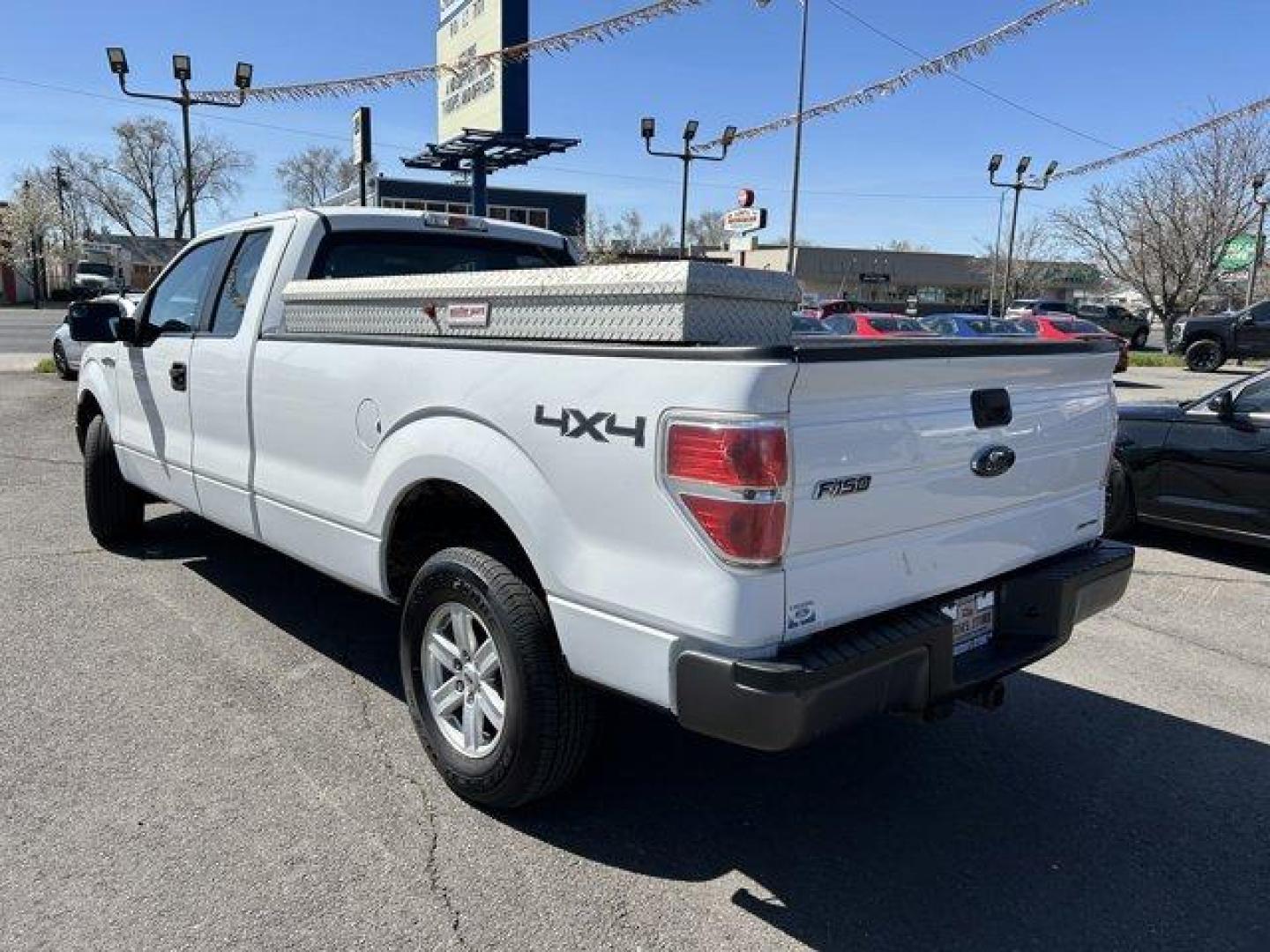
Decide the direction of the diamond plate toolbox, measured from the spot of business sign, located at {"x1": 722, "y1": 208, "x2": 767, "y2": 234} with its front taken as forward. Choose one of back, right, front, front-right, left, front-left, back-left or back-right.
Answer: front-left

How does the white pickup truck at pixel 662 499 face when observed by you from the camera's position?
facing away from the viewer and to the left of the viewer

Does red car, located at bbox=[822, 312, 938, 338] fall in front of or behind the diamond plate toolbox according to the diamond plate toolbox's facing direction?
behind

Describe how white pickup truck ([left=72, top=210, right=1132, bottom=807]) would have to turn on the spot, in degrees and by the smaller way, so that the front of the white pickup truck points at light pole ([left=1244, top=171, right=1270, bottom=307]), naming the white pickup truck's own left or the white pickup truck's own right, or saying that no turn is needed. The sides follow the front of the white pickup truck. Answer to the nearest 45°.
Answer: approximately 90° to the white pickup truck's own right

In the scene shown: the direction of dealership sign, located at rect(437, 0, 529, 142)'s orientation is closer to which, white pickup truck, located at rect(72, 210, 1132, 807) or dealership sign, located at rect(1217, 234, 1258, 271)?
the white pickup truck

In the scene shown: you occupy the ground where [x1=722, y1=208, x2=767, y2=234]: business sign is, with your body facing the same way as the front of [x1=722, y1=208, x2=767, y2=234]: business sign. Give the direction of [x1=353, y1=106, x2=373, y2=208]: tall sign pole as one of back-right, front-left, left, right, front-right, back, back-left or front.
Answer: front-right

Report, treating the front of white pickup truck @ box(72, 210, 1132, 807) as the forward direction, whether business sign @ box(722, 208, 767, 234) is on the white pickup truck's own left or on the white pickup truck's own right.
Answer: on the white pickup truck's own right

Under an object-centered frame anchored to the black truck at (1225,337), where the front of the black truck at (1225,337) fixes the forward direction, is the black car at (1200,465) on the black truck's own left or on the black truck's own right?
on the black truck's own left

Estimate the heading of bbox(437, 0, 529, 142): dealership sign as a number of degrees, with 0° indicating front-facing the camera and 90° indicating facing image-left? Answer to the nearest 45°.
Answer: approximately 45°

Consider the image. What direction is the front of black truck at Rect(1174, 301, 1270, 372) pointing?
to the viewer's left
